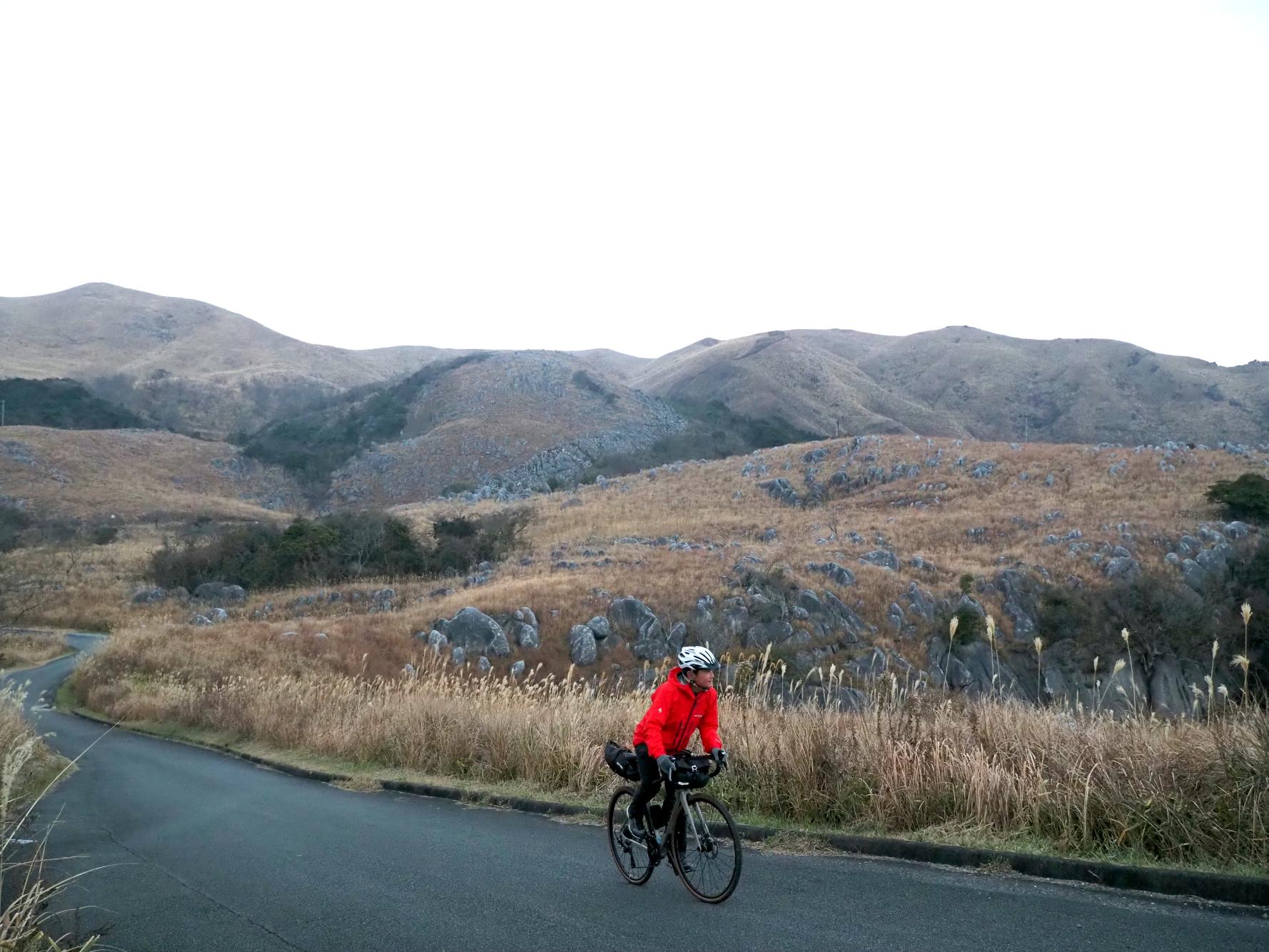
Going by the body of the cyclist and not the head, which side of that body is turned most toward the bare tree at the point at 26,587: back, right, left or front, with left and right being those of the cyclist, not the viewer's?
back

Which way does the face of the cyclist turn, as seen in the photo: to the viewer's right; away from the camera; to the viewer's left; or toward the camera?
to the viewer's right

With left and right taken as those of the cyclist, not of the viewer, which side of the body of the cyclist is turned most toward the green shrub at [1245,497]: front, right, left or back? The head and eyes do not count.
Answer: left

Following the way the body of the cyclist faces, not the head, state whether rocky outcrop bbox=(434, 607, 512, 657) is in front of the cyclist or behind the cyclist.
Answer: behind

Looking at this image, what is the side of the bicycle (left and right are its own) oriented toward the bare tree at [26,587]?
back

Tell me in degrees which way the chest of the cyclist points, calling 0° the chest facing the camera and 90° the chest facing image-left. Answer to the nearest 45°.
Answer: approximately 315°

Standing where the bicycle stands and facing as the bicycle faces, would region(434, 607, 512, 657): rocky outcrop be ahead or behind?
behind

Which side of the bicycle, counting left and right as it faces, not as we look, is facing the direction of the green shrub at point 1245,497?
left
